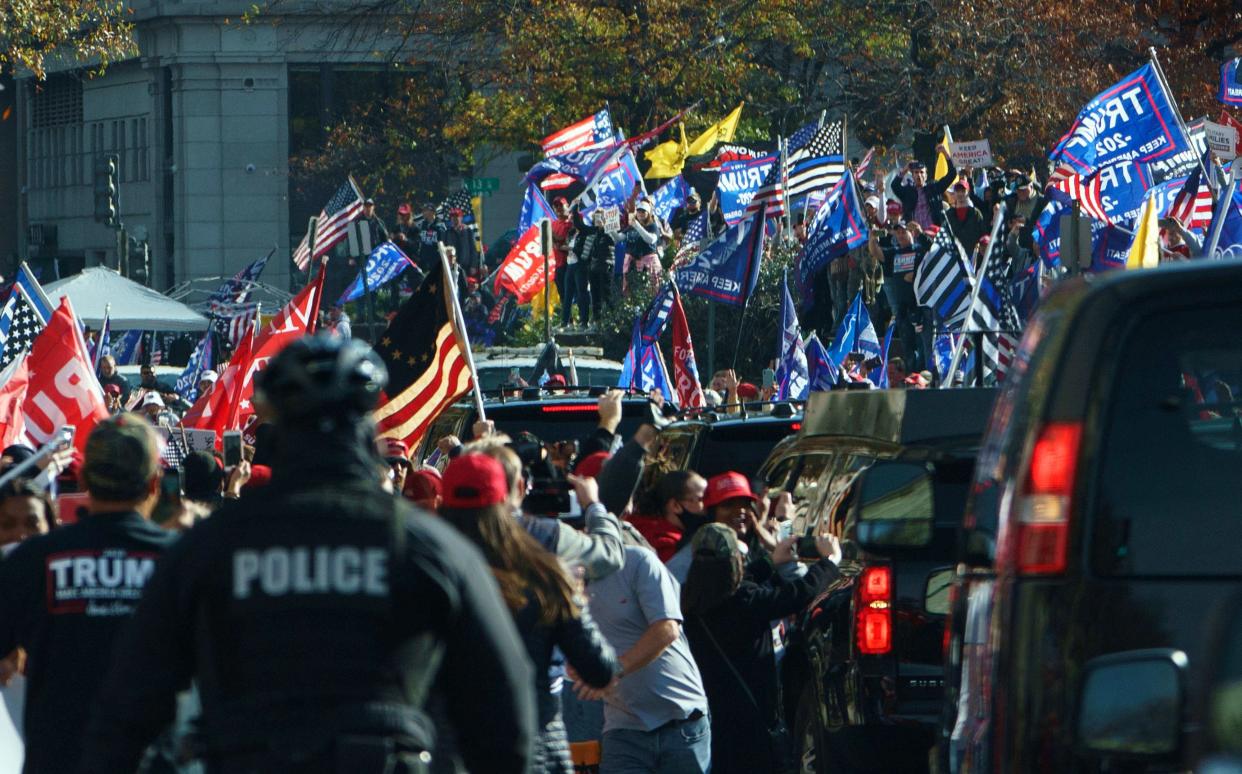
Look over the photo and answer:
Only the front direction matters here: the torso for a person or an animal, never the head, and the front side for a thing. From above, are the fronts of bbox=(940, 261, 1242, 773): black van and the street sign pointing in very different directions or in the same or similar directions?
very different directions

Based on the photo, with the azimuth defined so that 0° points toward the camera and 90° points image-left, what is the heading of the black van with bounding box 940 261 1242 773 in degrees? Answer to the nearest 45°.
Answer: approximately 180°

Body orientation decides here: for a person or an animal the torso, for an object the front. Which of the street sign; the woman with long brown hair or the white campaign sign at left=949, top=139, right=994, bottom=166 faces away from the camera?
the woman with long brown hair

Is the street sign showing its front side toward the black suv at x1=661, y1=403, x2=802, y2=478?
yes

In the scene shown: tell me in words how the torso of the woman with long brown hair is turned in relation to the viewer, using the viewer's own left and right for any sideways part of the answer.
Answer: facing away from the viewer

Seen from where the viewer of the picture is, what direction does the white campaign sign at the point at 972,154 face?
facing the viewer

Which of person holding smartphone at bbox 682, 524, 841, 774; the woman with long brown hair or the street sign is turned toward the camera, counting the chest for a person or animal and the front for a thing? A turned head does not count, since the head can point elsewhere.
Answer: the street sign

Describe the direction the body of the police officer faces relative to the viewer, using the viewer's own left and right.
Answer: facing away from the viewer

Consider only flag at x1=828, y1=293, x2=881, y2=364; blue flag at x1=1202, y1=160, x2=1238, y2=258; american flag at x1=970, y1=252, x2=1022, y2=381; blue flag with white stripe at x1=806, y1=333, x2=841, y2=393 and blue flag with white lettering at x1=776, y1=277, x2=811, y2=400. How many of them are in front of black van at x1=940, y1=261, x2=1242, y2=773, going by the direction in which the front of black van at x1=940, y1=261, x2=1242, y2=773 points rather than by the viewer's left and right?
5

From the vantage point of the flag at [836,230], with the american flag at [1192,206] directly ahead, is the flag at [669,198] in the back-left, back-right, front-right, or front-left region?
back-left
